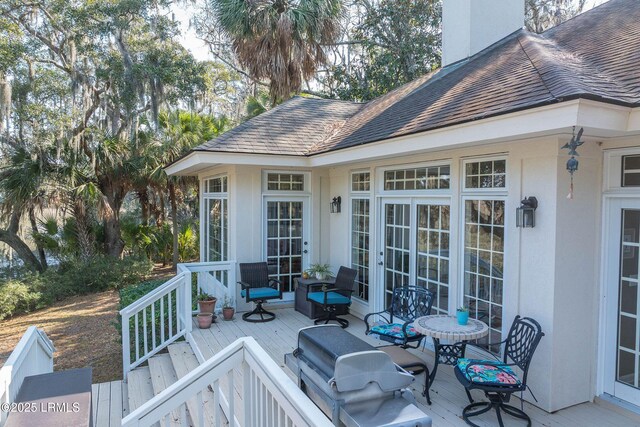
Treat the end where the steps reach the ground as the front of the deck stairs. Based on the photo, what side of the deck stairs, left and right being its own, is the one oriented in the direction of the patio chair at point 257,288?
back

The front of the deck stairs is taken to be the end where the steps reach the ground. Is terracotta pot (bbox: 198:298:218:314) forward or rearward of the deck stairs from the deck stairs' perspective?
rearward

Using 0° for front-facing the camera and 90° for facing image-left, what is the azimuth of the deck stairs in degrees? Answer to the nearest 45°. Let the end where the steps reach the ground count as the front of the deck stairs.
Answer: approximately 45°

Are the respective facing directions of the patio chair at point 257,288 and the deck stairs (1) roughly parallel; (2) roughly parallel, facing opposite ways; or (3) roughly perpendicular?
roughly perpendicular

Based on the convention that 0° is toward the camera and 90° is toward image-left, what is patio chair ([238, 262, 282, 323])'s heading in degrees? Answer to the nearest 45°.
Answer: approximately 315°
